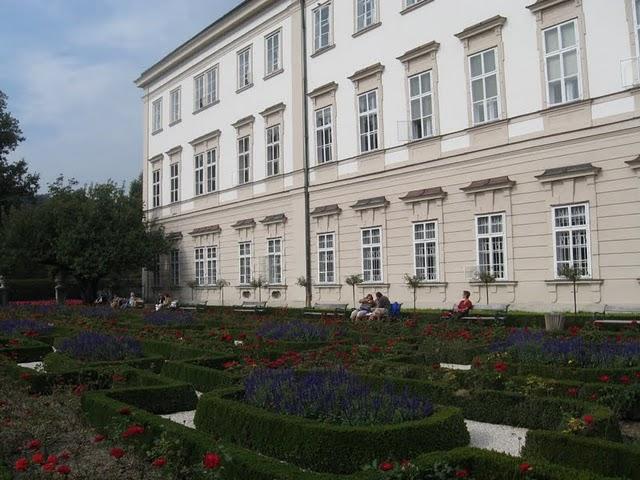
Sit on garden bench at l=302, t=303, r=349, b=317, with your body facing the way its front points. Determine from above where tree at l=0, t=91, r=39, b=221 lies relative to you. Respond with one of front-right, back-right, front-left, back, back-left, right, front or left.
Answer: right

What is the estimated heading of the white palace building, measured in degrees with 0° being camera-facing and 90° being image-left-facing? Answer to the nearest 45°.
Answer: approximately 45°

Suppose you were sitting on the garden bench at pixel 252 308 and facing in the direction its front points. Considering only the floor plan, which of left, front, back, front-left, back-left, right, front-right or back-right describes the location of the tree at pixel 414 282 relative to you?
left

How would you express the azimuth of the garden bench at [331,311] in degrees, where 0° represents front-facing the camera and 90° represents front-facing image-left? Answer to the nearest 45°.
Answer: approximately 45°

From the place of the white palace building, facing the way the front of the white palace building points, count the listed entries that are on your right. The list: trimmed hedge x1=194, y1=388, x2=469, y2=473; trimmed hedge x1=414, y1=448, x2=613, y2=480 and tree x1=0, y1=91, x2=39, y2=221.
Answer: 1

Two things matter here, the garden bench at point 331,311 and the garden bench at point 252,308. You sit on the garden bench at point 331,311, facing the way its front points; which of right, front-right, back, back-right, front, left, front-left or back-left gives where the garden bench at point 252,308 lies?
right

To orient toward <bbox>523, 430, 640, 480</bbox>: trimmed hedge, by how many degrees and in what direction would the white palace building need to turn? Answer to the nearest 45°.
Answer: approximately 45° to its left

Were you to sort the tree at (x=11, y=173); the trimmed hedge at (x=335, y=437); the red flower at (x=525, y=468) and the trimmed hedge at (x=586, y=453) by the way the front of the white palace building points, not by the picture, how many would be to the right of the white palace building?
1

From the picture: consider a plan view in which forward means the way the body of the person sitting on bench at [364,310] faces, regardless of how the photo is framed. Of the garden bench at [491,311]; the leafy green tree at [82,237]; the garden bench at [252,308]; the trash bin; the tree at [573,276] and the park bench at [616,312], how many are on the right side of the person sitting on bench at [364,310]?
2

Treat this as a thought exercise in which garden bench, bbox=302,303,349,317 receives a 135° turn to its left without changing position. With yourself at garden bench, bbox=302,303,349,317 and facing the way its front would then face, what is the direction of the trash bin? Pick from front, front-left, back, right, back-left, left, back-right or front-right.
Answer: front-right

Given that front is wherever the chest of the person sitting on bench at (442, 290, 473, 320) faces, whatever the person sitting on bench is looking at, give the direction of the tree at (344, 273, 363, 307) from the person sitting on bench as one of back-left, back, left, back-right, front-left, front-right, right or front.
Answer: front-right

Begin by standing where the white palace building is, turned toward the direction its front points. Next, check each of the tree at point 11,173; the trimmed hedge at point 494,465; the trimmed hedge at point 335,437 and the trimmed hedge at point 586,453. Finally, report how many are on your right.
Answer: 1

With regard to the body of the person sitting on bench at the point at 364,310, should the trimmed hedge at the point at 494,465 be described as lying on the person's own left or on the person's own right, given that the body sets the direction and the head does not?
on the person's own left

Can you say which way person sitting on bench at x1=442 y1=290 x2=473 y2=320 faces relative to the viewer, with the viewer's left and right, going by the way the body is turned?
facing to the left of the viewer

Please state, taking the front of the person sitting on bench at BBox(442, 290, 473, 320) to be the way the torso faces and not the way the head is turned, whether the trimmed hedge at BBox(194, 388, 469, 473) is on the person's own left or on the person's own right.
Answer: on the person's own left

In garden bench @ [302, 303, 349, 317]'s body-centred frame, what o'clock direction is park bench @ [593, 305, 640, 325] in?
The park bench is roughly at 9 o'clock from the garden bench.
